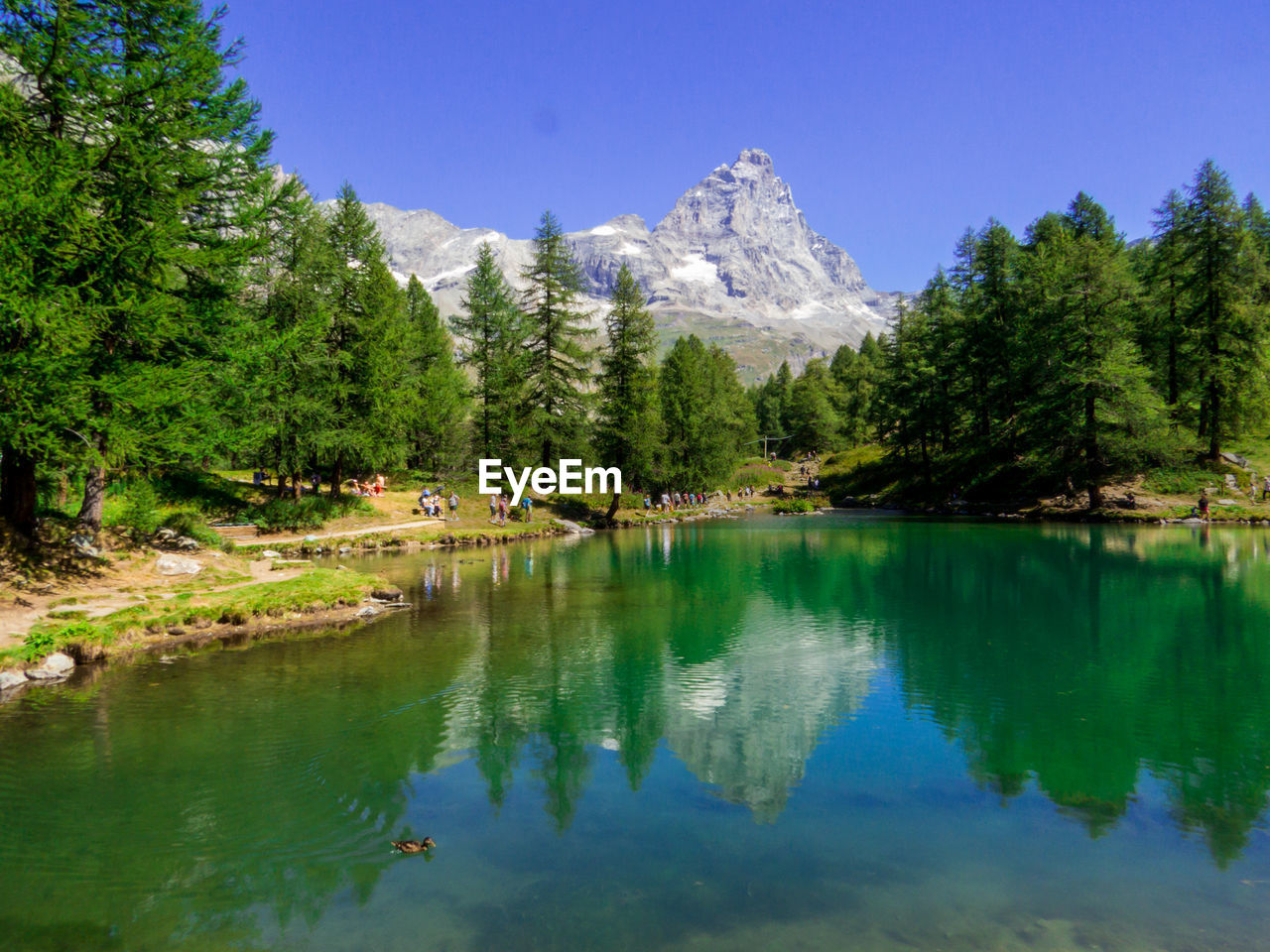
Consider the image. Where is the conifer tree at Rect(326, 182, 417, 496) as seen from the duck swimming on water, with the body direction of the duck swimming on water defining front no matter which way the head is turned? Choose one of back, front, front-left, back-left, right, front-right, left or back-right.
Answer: left

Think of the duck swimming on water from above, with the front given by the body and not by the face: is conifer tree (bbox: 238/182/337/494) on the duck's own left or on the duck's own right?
on the duck's own left

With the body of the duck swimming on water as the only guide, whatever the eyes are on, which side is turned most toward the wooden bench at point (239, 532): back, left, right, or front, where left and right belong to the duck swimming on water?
left

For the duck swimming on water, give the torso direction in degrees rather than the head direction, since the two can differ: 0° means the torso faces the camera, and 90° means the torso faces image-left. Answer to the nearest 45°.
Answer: approximately 270°

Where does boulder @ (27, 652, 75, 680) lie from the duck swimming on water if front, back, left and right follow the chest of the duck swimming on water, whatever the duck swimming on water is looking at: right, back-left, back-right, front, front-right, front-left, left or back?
back-left

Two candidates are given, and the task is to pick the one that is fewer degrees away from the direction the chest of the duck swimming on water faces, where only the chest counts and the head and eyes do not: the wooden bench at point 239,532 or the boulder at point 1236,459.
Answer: the boulder

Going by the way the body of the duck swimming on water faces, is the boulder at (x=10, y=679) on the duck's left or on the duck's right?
on the duck's left

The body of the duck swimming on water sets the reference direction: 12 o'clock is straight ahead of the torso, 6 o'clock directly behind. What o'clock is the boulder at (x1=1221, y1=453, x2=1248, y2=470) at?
The boulder is roughly at 11 o'clock from the duck swimming on water.
